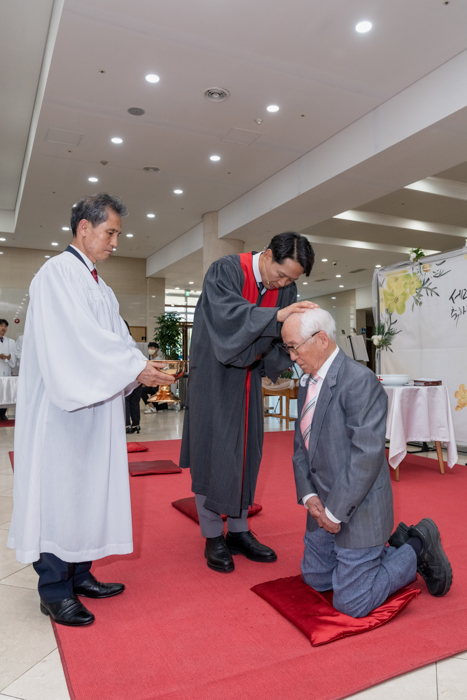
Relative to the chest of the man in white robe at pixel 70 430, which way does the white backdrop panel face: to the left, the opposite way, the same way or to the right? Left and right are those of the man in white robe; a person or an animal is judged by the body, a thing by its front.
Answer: the opposite way

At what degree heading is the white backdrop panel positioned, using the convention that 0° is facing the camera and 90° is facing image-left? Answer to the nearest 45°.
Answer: approximately 45°

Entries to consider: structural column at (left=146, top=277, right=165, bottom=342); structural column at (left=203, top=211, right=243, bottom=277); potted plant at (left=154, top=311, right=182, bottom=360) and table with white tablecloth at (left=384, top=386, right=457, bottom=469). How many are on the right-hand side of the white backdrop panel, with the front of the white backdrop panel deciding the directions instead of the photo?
3

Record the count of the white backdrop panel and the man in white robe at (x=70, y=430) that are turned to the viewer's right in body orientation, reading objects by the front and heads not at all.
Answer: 1

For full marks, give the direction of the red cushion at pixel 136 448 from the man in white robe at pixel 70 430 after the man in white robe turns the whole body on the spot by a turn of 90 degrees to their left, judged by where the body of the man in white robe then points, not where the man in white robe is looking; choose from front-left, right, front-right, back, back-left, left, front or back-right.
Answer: front

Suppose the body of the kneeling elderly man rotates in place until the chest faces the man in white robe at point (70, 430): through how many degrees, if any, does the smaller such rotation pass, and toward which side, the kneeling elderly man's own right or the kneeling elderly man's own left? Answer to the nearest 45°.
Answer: approximately 45° to the kneeling elderly man's own right

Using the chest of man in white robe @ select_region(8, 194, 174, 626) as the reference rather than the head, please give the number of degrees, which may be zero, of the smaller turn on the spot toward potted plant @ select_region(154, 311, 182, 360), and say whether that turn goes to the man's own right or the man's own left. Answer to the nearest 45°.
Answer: approximately 90° to the man's own left

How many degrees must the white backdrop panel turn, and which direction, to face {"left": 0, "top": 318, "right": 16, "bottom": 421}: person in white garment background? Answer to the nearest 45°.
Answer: approximately 45° to its right

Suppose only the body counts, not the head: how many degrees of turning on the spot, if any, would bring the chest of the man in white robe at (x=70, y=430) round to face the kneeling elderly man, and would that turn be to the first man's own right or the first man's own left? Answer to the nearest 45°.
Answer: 0° — they already face them

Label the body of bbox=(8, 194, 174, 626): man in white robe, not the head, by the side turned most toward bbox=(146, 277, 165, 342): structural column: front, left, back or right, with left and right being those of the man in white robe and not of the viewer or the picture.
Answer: left

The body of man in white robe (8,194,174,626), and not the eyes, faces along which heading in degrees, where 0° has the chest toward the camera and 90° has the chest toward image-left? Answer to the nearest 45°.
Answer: approximately 270°

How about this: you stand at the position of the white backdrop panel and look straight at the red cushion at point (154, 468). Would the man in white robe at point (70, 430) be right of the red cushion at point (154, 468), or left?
left

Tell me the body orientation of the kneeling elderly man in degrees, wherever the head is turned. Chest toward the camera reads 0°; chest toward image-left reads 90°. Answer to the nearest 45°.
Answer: approximately 45°

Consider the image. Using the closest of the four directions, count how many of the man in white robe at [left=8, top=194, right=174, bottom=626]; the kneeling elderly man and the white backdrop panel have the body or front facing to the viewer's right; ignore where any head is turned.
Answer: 1

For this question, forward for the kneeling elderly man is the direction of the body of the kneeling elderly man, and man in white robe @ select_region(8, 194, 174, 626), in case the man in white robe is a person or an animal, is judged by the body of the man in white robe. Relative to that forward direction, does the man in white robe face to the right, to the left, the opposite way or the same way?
the opposite way
